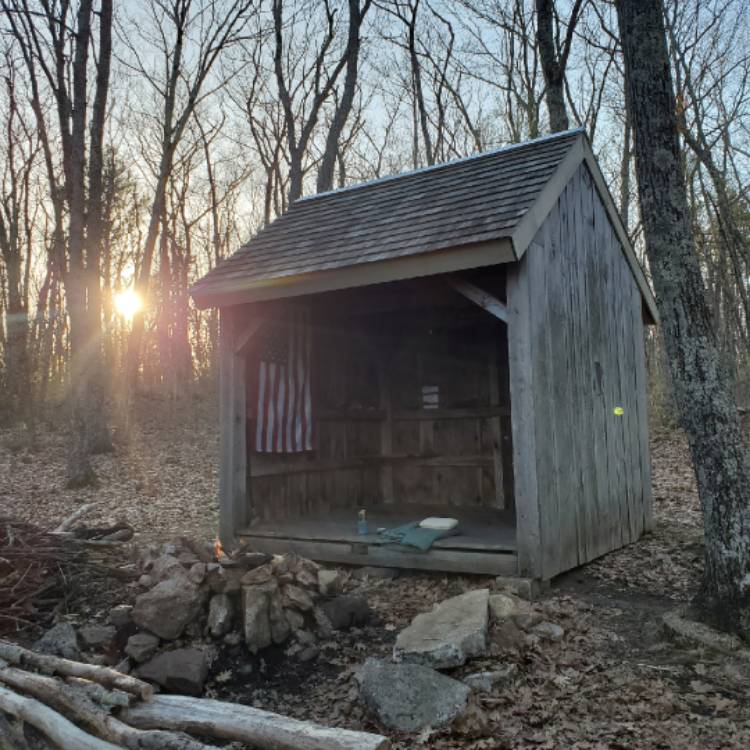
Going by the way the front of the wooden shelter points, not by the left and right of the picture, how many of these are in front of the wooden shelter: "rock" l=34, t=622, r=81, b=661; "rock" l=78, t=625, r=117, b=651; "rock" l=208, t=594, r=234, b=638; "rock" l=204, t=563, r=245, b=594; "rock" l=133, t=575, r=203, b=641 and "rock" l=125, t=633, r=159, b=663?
6

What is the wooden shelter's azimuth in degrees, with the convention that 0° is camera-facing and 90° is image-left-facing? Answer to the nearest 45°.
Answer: approximately 45°

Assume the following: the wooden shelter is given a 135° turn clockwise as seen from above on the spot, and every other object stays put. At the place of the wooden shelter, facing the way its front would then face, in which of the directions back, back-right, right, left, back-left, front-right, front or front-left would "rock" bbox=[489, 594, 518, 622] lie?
back

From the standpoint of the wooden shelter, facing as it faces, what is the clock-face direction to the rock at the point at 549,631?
The rock is roughly at 10 o'clock from the wooden shelter.

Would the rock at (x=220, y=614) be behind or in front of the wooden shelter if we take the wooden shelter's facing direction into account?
in front

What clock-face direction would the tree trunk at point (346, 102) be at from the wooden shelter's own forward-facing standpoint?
The tree trunk is roughly at 4 o'clock from the wooden shelter.

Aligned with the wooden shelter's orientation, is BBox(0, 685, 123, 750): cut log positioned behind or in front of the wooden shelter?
in front

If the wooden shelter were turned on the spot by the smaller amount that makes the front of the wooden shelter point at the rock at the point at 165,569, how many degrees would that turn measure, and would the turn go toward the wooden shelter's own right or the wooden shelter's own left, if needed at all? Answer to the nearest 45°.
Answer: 0° — it already faces it

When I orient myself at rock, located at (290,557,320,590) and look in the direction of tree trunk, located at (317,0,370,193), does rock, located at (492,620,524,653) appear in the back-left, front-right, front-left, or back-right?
back-right

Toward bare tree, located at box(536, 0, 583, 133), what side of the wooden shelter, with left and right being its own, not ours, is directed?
back

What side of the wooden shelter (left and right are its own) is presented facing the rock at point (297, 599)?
front

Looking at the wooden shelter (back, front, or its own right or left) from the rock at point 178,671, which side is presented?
front

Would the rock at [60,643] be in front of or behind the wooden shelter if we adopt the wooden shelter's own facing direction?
in front

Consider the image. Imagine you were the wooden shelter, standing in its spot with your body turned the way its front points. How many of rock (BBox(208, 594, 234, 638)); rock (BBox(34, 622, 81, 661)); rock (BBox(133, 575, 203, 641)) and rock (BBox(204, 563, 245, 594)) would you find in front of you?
4
